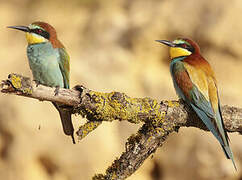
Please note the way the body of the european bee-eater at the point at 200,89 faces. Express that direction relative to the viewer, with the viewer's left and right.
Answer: facing away from the viewer and to the left of the viewer

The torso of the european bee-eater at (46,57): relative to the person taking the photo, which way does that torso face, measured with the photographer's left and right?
facing the viewer and to the left of the viewer

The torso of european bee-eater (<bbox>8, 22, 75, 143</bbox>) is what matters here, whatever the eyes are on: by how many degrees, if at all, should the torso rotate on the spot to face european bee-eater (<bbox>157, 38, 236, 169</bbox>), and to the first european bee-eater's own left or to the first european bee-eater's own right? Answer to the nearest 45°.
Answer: approximately 90° to the first european bee-eater's own left

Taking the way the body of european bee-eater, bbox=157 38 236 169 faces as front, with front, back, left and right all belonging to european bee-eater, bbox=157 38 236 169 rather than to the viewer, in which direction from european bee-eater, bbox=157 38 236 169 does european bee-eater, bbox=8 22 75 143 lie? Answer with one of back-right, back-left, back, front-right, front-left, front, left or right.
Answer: front-left

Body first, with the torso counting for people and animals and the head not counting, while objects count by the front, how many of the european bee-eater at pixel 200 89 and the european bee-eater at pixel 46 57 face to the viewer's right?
0
